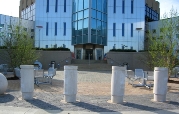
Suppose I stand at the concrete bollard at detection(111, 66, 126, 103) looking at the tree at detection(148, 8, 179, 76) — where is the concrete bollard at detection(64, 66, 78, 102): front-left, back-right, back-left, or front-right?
back-left

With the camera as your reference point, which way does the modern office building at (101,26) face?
facing the viewer

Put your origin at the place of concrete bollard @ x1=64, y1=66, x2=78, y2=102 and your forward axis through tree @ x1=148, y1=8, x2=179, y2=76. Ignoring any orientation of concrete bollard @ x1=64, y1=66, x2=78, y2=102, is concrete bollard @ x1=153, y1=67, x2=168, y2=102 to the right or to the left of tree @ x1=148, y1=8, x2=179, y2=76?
right

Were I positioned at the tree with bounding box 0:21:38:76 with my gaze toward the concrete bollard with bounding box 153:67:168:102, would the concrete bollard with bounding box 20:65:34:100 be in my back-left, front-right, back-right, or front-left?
front-right

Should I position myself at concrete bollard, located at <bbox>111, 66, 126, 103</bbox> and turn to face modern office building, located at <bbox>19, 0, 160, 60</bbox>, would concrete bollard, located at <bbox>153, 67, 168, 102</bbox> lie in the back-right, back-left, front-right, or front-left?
front-right

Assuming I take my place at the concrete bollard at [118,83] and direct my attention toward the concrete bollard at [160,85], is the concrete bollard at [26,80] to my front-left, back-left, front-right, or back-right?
back-left

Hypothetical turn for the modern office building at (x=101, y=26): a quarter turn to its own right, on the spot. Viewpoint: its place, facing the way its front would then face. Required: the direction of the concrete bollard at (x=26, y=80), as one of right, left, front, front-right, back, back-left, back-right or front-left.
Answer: left

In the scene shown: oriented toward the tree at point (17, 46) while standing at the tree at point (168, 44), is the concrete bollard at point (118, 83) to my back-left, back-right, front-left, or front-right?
front-left

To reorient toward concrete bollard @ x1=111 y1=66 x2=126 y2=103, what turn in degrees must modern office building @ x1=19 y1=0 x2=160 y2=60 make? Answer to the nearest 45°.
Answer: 0° — it already faces it

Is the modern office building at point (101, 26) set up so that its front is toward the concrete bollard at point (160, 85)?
yes

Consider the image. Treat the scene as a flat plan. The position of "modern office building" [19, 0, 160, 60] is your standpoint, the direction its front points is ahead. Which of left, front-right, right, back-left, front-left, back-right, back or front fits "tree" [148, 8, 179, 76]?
front

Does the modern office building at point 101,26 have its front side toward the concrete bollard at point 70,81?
yes
